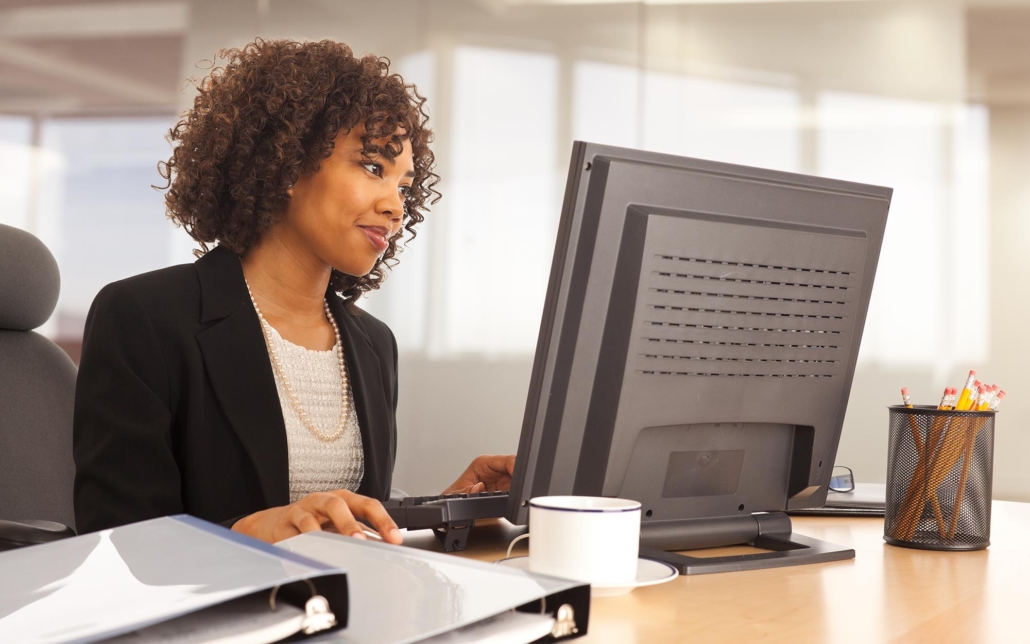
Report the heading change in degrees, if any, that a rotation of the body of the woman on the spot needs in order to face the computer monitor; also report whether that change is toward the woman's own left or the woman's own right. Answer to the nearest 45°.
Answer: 0° — they already face it

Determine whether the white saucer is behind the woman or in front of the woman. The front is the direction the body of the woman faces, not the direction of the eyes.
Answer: in front

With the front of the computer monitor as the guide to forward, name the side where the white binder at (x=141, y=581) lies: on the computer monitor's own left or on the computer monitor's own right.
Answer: on the computer monitor's own left

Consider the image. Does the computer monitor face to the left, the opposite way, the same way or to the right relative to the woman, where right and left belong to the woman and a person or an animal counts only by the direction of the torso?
the opposite way

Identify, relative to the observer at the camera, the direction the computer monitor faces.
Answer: facing away from the viewer and to the left of the viewer

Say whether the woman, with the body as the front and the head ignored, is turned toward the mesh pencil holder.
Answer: yes

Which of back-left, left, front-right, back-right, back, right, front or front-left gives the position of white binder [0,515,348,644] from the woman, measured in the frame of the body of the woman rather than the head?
front-right

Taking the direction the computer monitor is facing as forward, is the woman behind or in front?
in front

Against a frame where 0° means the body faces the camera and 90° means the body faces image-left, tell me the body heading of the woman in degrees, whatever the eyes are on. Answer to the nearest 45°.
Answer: approximately 315°
